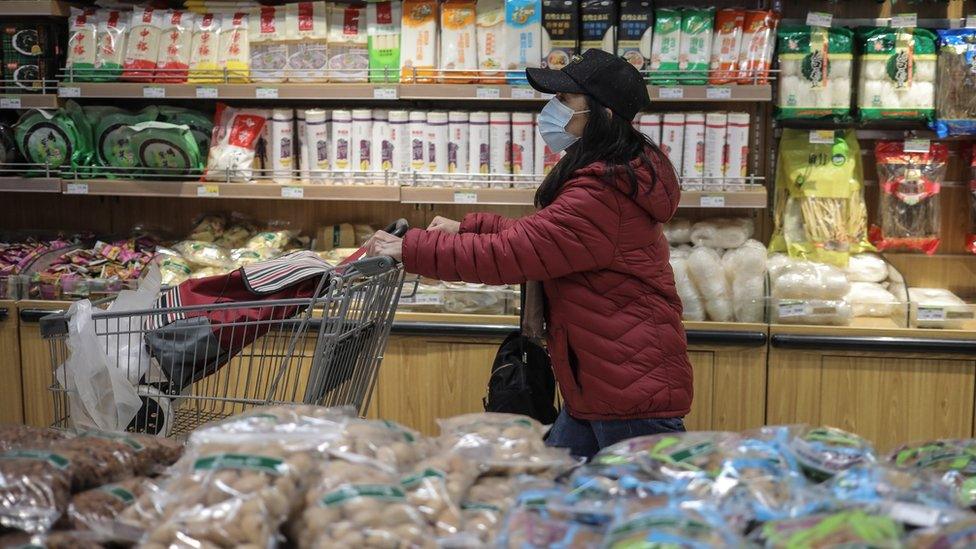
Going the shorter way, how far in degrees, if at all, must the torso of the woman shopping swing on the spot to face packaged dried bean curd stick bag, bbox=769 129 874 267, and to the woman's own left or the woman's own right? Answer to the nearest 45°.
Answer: approximately 135° to the woman's own right

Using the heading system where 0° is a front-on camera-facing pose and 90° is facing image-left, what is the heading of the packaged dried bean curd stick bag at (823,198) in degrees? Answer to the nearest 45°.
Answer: approximately 0°

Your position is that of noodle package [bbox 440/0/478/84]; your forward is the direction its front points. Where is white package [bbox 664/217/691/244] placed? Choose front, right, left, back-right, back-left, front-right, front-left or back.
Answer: left

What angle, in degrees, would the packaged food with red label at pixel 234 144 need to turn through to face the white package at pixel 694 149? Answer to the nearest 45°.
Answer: approximately 90° to its left

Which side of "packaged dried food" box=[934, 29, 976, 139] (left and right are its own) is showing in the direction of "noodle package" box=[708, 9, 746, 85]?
right

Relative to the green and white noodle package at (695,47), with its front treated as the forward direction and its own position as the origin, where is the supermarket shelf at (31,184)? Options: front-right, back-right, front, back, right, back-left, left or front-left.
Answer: right

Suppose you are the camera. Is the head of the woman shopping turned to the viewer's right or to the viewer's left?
to the viewer's left

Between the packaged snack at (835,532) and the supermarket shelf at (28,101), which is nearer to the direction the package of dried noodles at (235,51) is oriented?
the packaged snack

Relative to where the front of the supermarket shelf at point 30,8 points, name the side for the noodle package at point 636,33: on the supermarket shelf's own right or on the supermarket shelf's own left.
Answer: on the supermarket shelf's own left

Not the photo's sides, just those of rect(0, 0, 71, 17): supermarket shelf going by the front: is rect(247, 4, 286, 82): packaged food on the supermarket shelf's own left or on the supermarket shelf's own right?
on the supermarket shelf's own left

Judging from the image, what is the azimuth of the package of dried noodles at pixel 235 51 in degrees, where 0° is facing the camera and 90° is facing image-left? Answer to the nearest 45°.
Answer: approximately 0°
